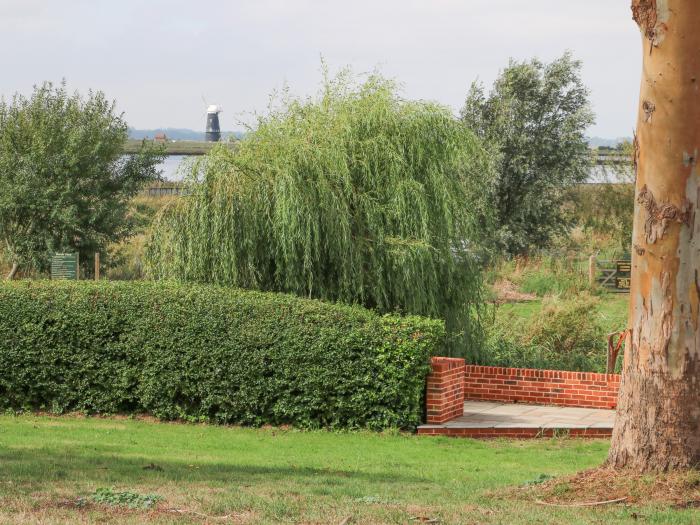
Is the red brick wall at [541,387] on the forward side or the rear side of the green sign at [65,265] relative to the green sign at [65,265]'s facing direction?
on the forward side

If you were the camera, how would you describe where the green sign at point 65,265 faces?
facing the viewer

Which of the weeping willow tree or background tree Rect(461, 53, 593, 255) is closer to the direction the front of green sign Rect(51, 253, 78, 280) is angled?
the weeping willow tree

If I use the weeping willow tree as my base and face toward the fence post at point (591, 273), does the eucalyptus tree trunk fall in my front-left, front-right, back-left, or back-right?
back-right

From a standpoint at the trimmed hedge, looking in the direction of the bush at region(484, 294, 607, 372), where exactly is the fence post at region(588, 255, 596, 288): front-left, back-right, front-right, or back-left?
front-left

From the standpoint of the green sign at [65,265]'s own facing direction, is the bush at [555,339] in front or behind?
in front

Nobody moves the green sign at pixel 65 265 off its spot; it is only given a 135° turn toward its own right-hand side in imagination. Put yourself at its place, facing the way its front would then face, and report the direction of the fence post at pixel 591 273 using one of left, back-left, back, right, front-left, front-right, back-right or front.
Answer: back-right

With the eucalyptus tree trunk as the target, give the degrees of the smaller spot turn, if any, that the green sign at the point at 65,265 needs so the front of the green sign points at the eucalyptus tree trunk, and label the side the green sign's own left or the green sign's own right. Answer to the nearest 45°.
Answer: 0° — it already faces it

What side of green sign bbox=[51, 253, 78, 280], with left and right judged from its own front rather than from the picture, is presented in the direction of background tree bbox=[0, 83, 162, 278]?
back

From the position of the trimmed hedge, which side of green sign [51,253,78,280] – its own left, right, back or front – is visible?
front

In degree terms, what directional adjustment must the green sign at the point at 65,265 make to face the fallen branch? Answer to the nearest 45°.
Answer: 0° — it already faces it

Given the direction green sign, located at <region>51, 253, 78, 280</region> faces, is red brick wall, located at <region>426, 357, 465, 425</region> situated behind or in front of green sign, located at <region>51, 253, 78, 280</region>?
in front

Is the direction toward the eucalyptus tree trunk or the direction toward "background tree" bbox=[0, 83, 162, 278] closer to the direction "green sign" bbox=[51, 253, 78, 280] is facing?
the eucalyptus tree trunk

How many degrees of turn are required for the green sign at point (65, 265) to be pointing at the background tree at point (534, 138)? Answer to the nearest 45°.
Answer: approximately 135° to its left

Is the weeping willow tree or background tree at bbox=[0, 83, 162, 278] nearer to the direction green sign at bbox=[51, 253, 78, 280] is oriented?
the weeping willow tree
